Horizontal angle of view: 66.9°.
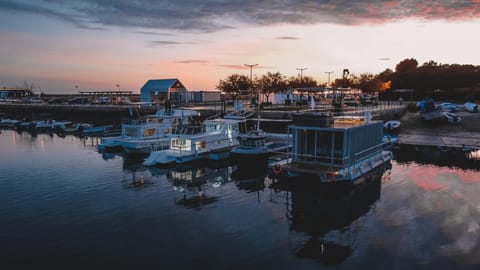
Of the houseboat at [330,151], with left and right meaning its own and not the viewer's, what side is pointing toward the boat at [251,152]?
right

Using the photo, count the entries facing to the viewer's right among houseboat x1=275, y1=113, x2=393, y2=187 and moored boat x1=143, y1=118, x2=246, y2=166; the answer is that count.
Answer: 0

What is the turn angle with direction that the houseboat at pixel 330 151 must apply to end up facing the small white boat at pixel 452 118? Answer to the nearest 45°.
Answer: approximately 180°
